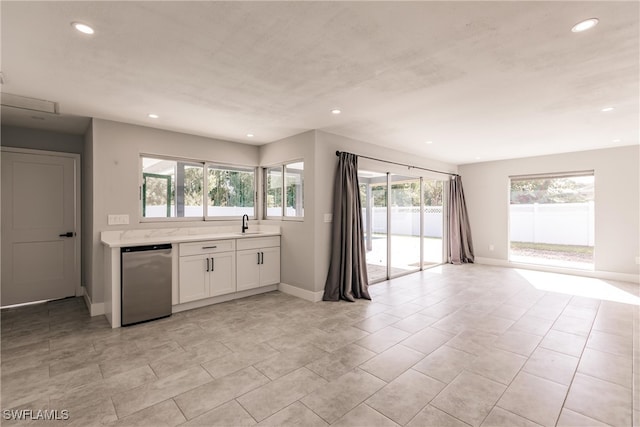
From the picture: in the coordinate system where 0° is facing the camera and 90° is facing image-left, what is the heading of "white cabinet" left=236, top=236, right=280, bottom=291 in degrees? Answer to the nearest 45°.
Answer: approximately 315°

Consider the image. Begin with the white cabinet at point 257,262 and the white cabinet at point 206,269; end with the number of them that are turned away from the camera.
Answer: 0

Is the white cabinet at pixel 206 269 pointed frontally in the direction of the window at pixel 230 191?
no

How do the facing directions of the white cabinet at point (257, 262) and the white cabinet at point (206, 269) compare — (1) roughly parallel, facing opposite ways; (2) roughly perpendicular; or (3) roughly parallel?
roughly parallel

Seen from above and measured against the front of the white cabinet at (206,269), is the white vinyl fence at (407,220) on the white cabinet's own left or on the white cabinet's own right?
on the white cabinet's own left

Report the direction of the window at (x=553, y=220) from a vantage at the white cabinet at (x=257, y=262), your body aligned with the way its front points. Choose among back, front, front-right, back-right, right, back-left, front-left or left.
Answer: front-left

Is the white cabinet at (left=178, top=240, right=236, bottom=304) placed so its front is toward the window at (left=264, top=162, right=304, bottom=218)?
no

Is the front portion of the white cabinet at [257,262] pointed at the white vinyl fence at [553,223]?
no

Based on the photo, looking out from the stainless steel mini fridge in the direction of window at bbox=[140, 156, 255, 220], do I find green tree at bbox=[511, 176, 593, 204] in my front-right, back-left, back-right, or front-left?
front-right

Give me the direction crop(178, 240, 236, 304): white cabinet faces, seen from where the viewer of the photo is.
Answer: facing the viewer and to the right of the viewer

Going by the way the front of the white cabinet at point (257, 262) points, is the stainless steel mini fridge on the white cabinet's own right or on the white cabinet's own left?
on the white cabinet's own right
